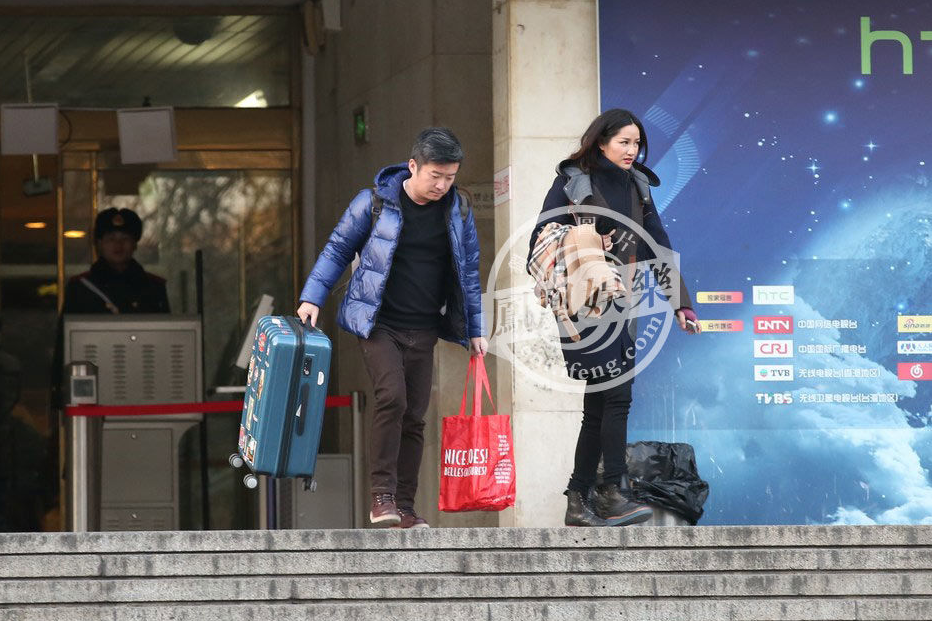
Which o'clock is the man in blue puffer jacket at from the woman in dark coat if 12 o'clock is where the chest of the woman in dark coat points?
The man in blue puffer jacket is roughly at 4 o'clock from the woman in dark coat.

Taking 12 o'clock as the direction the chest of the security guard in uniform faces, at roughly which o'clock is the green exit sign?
The green exit sign is roughly at 9 o'clock from the security guard in uniform.

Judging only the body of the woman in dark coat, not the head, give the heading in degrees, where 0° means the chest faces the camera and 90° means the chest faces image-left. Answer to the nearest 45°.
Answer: approximately 315°

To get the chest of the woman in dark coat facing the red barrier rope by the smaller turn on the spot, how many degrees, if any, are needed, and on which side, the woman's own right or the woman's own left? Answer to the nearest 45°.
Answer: approximately 180°

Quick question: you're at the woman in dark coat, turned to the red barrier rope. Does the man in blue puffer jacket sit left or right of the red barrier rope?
left

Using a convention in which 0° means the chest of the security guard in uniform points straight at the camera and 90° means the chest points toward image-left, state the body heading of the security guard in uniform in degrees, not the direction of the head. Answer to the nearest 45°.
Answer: approximately 0°

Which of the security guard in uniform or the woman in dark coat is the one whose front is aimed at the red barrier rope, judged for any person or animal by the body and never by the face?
the security guard in uniform
